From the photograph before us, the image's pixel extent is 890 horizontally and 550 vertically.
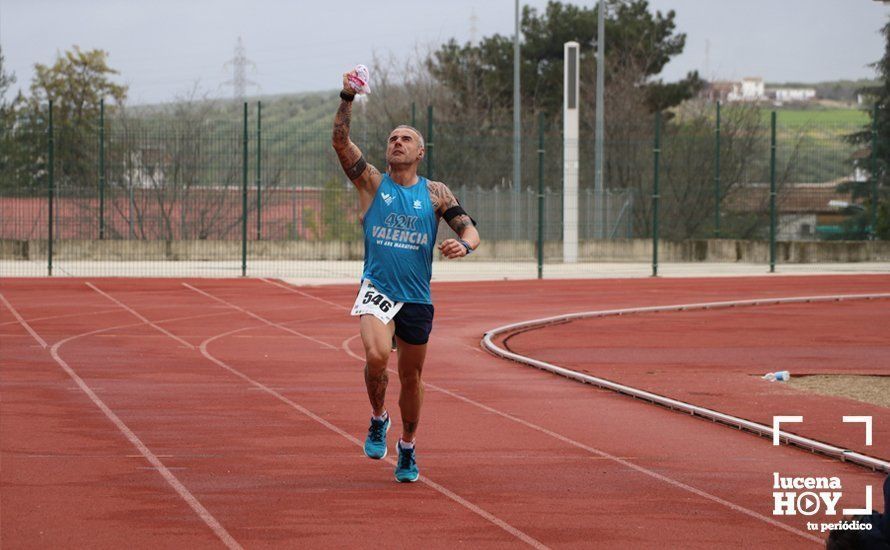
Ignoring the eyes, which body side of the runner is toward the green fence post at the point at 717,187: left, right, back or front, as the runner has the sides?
back

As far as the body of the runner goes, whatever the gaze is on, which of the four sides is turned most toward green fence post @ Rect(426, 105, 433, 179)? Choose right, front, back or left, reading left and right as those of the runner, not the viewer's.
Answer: back

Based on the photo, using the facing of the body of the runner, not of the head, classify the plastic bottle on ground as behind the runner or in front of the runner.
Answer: behind

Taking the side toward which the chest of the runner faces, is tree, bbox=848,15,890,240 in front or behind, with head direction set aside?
behind

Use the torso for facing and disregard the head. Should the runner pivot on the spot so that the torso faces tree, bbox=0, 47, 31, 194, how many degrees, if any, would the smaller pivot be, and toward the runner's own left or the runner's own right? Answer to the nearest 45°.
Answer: approximately 180°

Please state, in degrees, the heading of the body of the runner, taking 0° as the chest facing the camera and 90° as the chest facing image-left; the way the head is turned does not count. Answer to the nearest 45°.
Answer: approximately 0°

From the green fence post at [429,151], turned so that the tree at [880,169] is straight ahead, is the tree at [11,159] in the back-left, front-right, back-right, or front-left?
back-left

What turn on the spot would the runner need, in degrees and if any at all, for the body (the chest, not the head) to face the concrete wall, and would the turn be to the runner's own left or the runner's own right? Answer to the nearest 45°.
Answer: approximately 180°

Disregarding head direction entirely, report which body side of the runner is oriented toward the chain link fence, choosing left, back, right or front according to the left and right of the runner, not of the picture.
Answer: back

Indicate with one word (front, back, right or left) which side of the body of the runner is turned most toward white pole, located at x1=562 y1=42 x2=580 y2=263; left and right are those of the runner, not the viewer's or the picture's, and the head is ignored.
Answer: back

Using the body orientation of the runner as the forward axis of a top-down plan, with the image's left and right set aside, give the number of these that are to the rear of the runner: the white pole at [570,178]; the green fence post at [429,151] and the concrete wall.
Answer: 3
